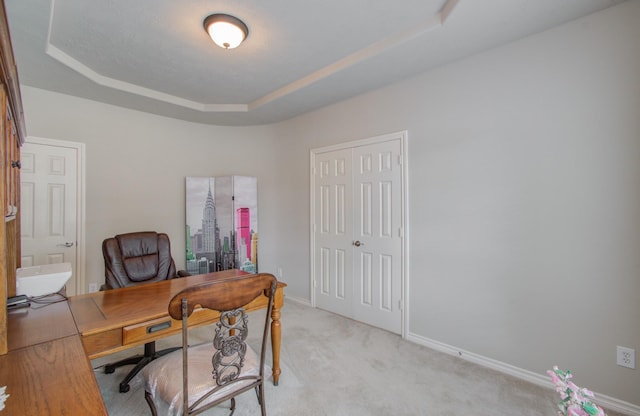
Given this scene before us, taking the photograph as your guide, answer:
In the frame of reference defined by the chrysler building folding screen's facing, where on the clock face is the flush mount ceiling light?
The flush mount ceiling light is roughly at 12 o'clock from the chrysler building folding screen.

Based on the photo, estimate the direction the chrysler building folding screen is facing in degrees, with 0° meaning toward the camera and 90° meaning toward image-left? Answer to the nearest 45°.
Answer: approximately 0°

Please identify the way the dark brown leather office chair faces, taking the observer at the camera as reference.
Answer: facing the viewer and to the right of the viewer

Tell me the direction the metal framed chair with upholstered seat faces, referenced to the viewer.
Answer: facing away from the viewer and to the left of the viewer

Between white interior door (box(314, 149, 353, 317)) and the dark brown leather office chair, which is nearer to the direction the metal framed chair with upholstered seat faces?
the dark brown leather office chair

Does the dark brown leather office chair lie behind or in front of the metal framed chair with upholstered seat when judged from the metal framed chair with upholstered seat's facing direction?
in front

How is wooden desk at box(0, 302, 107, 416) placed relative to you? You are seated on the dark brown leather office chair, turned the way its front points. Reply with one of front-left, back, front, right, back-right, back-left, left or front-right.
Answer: front-right

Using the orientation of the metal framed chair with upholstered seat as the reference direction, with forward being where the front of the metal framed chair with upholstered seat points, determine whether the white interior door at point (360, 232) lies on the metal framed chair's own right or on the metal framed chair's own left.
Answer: on the metal framed chair's own right

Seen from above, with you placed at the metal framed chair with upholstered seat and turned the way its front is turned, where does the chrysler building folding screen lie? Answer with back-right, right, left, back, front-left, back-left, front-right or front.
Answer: front-right

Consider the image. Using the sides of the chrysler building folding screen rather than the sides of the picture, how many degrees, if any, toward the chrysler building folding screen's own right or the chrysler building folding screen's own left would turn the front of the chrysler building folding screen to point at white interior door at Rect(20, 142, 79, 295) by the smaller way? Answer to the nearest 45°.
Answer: approximately 90° to the chrysler building folding screen's own right

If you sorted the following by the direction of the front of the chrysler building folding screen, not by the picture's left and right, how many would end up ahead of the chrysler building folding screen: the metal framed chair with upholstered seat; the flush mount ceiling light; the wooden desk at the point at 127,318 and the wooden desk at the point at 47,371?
4

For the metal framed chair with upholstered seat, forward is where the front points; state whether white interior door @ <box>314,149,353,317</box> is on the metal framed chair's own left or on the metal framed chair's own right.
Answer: on the metal framed chair's own right

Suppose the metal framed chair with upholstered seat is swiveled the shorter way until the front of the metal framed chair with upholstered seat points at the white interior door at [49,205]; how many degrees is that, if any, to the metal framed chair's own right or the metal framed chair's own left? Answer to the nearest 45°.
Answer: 0° — it already faces it
